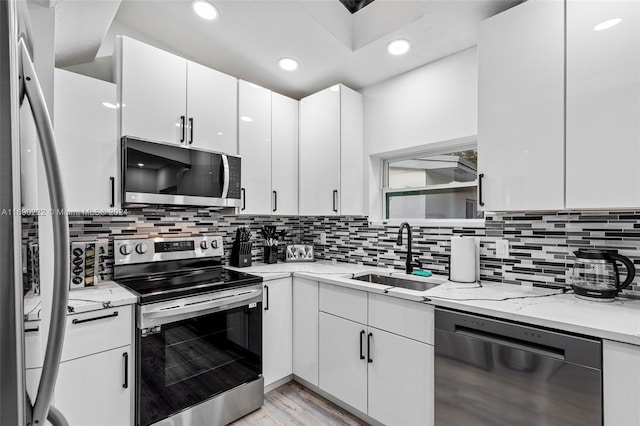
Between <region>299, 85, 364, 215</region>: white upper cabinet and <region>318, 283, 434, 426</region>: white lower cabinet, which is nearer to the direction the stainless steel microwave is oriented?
the white lower cabinet

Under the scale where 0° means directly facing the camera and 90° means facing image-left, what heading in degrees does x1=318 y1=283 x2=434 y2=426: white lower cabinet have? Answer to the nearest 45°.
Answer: approximately 45°

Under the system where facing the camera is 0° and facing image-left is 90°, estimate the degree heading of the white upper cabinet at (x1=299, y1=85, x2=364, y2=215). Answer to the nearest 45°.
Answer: approximately 45°

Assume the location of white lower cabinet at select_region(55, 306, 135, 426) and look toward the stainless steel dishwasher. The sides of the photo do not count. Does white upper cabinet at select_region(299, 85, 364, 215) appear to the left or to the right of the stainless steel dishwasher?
left

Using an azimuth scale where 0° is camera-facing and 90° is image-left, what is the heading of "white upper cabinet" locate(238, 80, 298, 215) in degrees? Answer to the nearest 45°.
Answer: approximately 315°

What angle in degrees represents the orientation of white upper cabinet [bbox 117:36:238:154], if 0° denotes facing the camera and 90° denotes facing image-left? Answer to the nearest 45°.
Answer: approximately 315°

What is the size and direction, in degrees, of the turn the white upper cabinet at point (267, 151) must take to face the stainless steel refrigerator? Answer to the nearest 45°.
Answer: approximately 45° to its right

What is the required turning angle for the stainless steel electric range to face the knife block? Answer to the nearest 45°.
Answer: approximately 90° to its left
